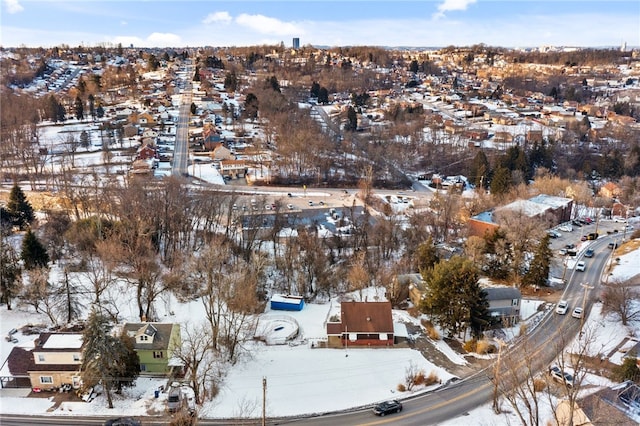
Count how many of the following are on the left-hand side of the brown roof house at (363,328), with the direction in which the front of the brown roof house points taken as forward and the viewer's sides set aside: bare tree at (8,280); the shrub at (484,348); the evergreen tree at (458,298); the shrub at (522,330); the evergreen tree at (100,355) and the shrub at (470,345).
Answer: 4

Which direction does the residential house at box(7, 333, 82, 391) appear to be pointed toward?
toward the camera

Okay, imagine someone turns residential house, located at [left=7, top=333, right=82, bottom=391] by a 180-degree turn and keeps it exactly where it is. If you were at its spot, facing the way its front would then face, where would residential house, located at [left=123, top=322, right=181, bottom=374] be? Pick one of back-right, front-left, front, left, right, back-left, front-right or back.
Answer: right

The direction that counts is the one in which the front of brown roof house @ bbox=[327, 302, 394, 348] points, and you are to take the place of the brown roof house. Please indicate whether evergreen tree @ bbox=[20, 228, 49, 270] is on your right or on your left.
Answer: on your right

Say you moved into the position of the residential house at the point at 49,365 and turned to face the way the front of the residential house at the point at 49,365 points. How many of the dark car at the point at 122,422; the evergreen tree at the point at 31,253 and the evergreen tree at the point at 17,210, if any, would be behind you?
2

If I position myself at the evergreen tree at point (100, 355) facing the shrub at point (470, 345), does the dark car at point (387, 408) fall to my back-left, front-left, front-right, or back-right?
front-right

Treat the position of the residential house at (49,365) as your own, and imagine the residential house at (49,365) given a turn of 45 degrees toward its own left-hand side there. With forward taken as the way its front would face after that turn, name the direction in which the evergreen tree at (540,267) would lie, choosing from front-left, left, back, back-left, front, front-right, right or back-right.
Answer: front-left

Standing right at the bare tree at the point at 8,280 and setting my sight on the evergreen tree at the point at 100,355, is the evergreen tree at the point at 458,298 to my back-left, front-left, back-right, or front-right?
front-left

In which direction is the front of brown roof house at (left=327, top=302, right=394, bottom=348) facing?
toward the camera

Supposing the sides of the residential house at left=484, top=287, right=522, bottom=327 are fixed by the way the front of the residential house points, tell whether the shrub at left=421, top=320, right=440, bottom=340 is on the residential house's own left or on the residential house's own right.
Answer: on the residential house's own right
